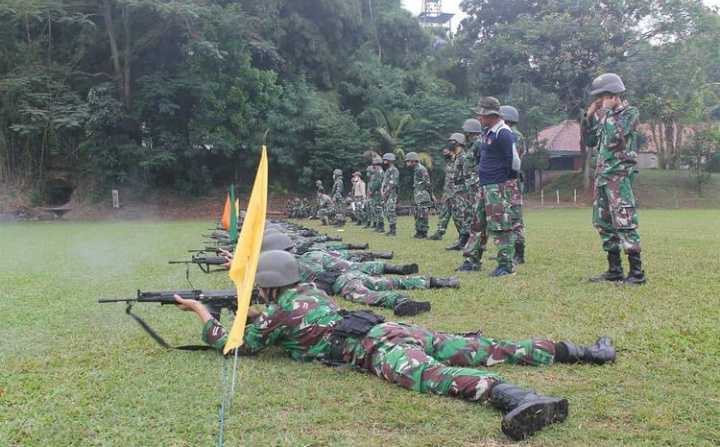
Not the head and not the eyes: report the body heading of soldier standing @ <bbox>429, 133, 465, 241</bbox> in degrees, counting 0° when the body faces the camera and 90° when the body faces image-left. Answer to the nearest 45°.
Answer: approximately 90°

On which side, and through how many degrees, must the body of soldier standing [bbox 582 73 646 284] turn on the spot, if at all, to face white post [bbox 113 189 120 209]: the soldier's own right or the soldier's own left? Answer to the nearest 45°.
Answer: approximately 90° to the soldier's own right

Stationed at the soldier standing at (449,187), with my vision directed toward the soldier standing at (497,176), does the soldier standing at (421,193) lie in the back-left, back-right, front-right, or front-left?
back-right

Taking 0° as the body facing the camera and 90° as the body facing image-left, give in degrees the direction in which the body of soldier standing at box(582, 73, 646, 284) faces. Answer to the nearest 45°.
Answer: approximately 45°

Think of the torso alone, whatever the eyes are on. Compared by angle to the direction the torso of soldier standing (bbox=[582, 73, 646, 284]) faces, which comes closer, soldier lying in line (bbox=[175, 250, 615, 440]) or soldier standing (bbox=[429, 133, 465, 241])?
the soldier lying in line

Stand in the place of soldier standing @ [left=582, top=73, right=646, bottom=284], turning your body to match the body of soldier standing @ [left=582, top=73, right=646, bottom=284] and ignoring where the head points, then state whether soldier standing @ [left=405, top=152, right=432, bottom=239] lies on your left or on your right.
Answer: on your right
